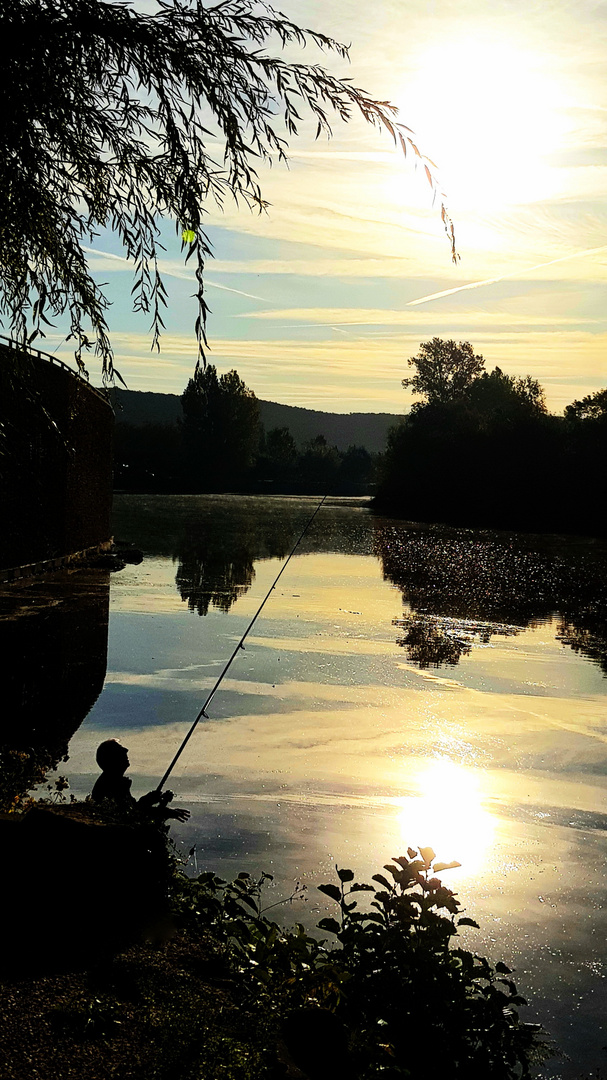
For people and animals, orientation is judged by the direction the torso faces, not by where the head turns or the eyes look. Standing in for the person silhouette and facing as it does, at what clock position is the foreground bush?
The foreground bush is roughly at 2 o'clock from the person silhouette.

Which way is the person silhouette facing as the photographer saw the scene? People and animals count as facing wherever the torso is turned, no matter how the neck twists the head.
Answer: facing to the right of the viewer
